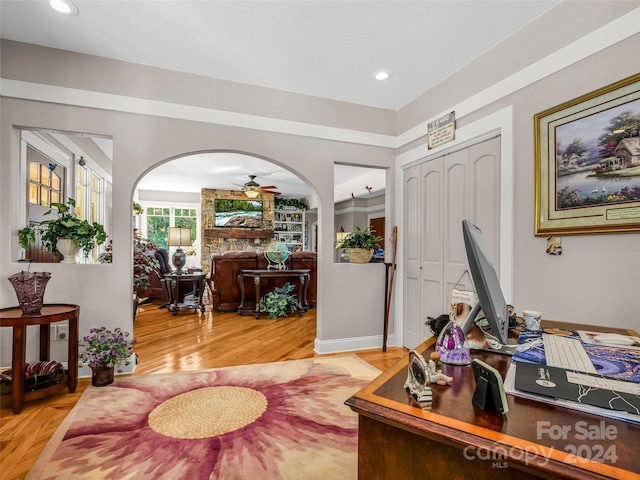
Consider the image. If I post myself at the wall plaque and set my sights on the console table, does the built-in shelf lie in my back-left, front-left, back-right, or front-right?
front-right

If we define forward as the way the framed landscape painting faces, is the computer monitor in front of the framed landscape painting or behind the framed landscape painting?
in front

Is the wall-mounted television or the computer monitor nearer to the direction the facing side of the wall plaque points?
the computer monitor

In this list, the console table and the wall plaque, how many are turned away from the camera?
0

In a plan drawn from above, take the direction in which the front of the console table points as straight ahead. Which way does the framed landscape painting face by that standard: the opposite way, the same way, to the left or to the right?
to the right

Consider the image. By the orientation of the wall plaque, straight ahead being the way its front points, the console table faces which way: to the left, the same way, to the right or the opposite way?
to the left

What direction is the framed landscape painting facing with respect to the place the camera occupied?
facing the viewer and to the left of the viewer

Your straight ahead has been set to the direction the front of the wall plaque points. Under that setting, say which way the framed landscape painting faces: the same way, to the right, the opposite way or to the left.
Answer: the same way

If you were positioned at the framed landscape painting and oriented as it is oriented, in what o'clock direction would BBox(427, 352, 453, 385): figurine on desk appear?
The figurine on desk is roughly at 11 o'clock from the framed landscape painting.

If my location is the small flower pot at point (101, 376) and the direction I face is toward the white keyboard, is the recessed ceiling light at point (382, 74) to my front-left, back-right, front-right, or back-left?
front-left

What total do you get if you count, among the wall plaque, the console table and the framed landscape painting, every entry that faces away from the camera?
0

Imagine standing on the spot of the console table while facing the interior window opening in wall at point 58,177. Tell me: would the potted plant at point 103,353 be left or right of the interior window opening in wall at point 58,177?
left

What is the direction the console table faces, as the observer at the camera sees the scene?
facing the viewer

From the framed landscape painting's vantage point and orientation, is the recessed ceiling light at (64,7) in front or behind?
in front

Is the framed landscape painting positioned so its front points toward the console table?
no
